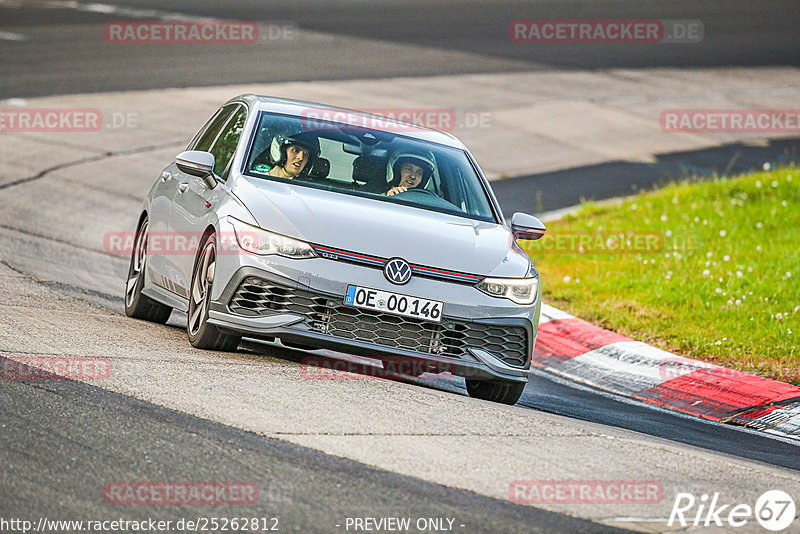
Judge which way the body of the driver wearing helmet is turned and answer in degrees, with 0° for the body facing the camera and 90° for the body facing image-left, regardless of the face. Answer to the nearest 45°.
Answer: approximately 0°

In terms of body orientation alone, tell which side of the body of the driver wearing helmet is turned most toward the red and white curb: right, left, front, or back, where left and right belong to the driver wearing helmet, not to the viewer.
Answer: left
